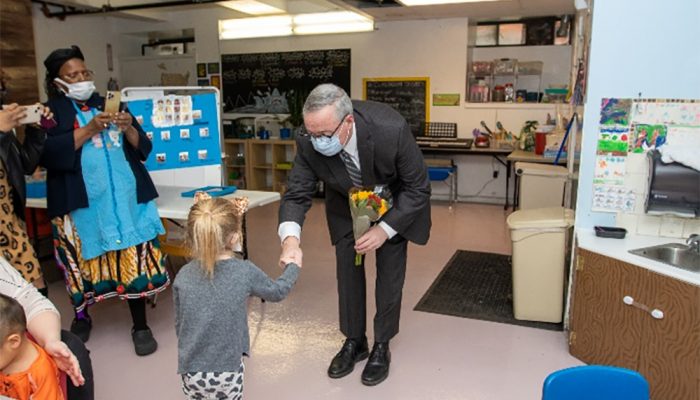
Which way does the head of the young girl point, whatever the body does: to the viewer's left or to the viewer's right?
to the viewer's right

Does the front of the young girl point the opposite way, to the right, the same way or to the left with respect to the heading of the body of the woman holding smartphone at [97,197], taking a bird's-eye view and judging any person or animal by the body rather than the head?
to the left

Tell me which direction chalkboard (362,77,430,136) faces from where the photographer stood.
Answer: facing the viewer

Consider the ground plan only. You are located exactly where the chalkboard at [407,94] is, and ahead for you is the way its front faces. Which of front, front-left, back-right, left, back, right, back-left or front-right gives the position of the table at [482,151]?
front-left

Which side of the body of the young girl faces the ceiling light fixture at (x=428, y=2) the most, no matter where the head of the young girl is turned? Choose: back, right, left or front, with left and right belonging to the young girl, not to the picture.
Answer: front

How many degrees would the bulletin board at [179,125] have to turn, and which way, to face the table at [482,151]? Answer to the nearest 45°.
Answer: approximately 135° to its left

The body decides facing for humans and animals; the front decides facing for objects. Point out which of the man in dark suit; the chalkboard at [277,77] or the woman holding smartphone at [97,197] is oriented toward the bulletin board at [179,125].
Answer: the chalkboard

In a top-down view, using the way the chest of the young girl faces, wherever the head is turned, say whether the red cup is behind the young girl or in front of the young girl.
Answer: in front

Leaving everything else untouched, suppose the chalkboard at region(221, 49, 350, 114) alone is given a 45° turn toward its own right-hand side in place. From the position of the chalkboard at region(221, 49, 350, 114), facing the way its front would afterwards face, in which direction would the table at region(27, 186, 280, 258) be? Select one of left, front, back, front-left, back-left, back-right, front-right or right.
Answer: front-left

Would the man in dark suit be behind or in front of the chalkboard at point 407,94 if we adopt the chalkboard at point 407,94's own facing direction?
in front

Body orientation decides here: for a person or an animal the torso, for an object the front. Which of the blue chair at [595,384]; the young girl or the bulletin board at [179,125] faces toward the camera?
the bulletin board

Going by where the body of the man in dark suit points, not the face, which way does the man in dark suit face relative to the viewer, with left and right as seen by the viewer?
facing the viewer and to the left of the viewer

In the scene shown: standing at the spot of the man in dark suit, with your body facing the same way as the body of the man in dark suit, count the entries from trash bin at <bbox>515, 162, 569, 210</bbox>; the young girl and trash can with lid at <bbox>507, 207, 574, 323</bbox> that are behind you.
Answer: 2

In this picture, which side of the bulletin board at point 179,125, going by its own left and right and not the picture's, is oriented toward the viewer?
front
